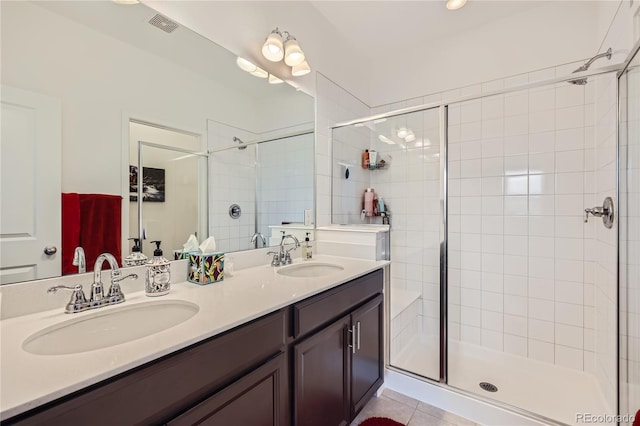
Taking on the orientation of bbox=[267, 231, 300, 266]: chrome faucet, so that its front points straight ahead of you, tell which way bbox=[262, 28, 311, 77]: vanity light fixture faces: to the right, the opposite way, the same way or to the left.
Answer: the same way

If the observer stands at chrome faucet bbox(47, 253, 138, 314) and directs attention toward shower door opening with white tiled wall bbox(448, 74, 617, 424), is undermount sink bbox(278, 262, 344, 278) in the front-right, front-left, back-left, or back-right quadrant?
front-left

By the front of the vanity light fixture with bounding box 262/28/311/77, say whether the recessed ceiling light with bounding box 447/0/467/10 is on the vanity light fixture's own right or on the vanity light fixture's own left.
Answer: on the vanity light fixture's own left

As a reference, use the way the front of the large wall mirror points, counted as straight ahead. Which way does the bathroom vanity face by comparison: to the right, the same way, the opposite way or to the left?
the same way

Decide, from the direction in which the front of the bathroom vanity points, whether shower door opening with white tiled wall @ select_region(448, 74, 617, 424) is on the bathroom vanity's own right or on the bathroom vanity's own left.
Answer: on the bathroom vanity's own left

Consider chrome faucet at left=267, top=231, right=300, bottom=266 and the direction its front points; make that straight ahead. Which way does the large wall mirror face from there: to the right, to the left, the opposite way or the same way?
the same way

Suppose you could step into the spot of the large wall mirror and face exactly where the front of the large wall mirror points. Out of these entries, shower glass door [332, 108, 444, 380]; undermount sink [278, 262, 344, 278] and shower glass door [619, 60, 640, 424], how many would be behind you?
0

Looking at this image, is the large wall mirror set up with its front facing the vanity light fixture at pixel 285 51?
no

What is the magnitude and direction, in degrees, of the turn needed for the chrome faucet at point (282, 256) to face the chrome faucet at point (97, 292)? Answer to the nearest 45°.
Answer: approximately 90° to its right

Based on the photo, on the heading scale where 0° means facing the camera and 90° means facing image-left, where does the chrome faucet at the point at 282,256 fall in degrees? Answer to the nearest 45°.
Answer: approximately 315°

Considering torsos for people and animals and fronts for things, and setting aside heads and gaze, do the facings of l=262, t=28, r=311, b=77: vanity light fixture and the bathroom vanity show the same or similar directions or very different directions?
same or similar directions
